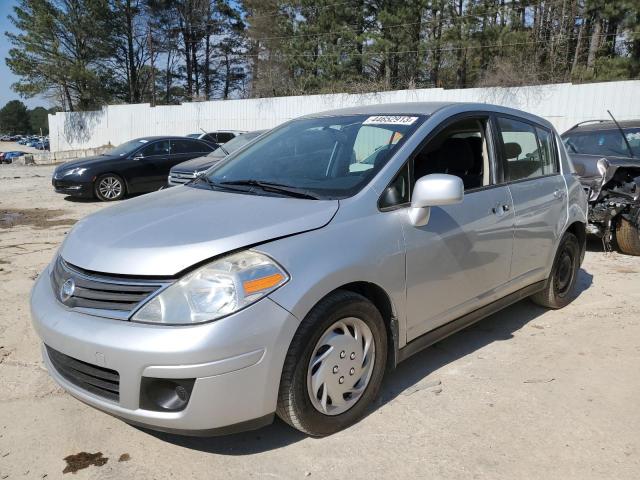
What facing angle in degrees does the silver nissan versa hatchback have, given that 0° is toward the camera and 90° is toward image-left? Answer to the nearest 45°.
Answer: approximately 45°

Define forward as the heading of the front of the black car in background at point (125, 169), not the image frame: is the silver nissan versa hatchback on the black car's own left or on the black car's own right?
on the black car's own left

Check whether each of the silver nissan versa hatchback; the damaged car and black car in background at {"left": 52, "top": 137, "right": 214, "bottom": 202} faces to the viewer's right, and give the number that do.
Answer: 0

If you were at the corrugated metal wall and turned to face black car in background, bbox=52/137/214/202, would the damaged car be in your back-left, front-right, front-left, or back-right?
front-left

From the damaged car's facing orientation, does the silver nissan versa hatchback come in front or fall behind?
in front

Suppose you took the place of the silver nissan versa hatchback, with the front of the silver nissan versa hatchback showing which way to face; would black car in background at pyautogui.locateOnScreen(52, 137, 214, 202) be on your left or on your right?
on your right

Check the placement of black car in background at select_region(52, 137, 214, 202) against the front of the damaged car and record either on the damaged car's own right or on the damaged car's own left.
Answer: on the damaged car's own right

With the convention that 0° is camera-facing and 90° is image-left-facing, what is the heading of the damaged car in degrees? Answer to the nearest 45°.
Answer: approximately 45°

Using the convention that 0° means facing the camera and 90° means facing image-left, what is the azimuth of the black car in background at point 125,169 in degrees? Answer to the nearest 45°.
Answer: approximately 45°

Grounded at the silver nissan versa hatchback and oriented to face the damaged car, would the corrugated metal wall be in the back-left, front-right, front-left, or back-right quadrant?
front-left
